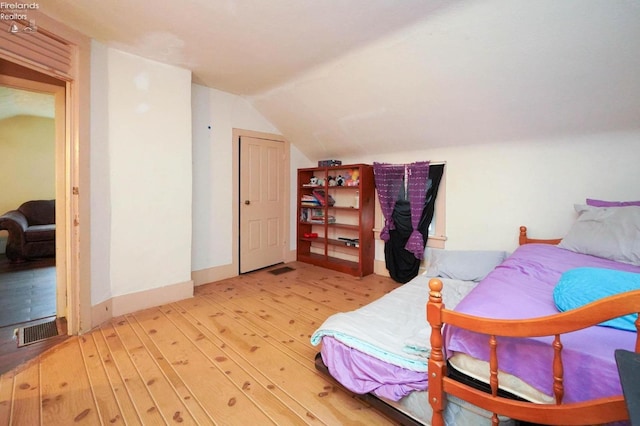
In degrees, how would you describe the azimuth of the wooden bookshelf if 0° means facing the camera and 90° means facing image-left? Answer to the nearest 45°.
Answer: approximately 45°

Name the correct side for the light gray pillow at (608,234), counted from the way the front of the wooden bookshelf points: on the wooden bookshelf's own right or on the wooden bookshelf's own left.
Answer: on the wooden bookshelf's own left

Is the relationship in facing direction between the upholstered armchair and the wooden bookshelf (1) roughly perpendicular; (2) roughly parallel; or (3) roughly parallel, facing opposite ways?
roughly perpendicular

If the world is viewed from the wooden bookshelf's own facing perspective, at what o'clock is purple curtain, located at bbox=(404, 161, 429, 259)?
The purple curtain is roughly at 9 o'clock from the wooden bookshelf.

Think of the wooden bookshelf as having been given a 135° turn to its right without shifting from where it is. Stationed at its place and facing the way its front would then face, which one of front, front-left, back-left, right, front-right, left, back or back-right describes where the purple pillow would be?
back-right

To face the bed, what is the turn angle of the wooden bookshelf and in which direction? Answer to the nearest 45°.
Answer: approximately 45° to its left

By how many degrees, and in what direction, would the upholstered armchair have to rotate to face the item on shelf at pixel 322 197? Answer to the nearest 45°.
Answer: approximately 45° to its left

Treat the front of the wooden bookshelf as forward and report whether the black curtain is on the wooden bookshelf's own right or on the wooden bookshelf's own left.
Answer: on the wooden bookshelf's own left

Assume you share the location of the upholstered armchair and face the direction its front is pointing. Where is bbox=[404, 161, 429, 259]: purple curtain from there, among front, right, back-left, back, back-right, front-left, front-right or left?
front-left
